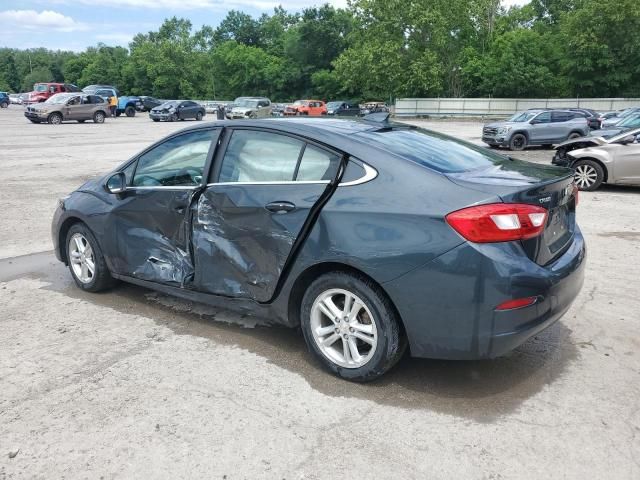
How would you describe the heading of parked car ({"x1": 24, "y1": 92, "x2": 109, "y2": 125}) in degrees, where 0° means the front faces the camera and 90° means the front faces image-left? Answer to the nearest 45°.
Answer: approximately 45°

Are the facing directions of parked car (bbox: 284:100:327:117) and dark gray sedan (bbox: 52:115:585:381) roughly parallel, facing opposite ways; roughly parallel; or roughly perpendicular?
roughly perpendicular

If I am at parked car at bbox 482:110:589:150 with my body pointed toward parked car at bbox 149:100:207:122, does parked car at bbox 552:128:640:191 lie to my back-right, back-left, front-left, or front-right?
back-left

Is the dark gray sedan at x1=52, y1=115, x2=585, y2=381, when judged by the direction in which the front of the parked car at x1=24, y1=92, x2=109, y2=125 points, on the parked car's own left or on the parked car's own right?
on the parked car's own left

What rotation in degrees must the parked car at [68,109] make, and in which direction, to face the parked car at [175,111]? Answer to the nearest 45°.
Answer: approximately 180°

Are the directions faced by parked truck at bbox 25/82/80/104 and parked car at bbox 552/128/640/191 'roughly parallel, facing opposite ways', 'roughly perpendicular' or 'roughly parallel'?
roughly perpendicular

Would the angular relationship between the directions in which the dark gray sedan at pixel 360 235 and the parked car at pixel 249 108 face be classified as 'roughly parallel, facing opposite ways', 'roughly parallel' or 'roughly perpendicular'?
roughly perpendicular

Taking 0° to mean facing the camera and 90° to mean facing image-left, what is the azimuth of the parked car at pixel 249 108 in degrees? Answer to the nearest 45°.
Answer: approximately 45°

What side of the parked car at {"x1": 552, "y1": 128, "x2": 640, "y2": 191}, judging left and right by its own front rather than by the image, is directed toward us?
left

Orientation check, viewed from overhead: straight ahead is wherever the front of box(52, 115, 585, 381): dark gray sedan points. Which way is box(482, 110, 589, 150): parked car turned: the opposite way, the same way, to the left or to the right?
to the left
